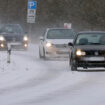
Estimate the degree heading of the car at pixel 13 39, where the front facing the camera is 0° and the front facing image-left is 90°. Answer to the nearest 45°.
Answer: approximately 0°

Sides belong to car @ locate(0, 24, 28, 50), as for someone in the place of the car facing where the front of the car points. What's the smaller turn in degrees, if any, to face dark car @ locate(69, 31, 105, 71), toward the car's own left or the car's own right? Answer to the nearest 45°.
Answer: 0° — it already faces it

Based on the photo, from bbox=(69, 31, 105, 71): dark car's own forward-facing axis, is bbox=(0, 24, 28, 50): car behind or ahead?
behind

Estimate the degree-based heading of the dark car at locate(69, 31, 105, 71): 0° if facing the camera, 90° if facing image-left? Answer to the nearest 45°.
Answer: approximately 0°

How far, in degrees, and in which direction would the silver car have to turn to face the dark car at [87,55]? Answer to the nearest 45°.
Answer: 0° — it already faces it
